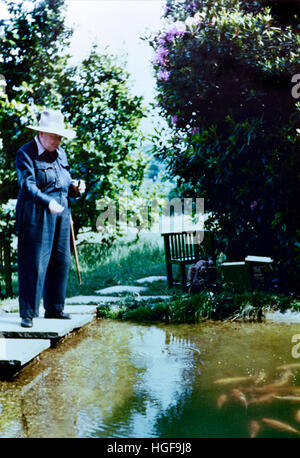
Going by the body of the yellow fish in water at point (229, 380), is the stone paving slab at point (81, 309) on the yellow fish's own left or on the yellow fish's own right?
on the yellow fish's own right

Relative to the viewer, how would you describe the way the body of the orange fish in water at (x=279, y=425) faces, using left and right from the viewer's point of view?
facing away from the viewer and to the left of the viewer

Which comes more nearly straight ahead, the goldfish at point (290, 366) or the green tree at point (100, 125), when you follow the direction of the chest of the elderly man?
the goldfish

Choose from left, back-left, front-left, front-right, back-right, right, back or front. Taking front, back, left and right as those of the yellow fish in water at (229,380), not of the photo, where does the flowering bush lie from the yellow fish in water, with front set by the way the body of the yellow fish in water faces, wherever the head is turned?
right

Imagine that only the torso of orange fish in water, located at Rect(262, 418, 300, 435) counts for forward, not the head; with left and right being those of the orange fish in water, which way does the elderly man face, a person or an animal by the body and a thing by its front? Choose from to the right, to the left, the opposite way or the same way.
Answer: the opposite way

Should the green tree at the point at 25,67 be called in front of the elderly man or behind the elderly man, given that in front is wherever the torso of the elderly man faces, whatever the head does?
behind

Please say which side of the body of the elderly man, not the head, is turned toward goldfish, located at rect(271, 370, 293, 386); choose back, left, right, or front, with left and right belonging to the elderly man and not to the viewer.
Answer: front

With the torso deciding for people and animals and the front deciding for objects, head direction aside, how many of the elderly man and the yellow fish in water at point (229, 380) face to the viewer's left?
1

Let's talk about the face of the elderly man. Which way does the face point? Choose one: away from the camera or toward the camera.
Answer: toward the camera

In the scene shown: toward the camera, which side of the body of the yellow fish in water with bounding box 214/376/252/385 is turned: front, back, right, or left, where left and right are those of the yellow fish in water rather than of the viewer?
left

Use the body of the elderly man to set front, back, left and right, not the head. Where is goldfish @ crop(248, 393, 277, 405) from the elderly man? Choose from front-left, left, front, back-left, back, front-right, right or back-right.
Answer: front

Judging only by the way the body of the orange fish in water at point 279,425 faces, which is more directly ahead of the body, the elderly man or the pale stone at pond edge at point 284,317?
the elderly man

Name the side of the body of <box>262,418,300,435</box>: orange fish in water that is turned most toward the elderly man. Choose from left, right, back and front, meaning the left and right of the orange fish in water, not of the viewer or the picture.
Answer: front
